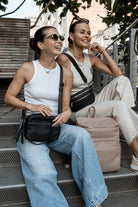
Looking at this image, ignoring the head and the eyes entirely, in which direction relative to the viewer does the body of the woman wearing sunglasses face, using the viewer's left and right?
facing the viewer and to the right of the viewer
